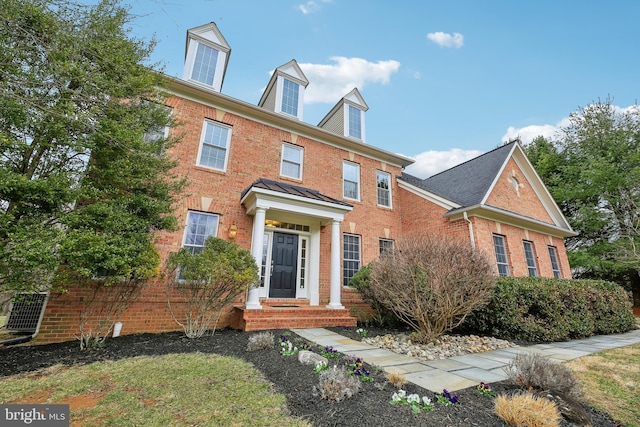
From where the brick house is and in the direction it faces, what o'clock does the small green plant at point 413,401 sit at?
The small green plant is roughly at 1 o'clock from the brick house.

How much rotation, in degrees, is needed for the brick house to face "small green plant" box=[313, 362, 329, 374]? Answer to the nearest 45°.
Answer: approximately 45° to its right

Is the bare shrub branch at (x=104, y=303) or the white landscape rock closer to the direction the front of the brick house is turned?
the white landscape rock

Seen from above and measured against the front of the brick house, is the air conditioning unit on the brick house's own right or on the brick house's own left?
on the brick house's own right

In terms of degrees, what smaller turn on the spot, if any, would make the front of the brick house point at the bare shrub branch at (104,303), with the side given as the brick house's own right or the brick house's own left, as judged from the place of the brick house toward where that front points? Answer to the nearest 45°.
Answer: approximately 90° to the brick house's own right

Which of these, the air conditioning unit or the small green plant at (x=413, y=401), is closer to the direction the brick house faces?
the small green plant

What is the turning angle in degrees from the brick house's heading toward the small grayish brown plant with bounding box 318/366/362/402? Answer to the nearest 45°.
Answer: approximately 45° to its right

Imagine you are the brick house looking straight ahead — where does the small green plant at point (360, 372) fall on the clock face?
The small green plant is roughly at 1 o'clock from the brick house.

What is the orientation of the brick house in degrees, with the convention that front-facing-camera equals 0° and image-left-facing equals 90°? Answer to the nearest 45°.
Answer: approximately 315°

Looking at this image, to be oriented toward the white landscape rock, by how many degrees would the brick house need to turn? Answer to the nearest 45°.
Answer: approximately 45° to its right

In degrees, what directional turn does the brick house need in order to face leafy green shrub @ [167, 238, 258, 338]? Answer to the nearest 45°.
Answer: approximately 90° to its right
